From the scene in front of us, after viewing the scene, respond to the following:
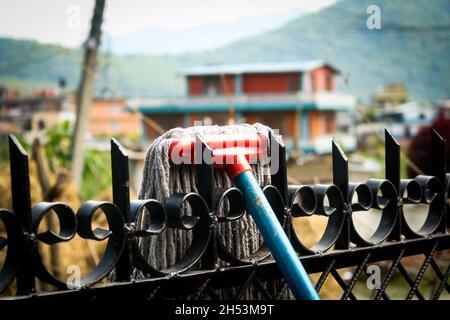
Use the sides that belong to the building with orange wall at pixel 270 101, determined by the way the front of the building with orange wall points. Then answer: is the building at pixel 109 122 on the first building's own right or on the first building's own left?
on the first building's own right

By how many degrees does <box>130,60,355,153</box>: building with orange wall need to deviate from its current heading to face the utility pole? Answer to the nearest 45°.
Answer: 0° — it already faces it

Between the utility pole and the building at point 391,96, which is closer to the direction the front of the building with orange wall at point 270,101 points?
the utility pole

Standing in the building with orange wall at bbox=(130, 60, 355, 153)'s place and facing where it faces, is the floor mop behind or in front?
in front

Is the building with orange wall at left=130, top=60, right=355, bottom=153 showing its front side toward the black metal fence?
yes

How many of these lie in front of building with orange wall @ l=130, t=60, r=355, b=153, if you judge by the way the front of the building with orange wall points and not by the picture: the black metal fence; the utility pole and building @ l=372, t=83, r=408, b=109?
2

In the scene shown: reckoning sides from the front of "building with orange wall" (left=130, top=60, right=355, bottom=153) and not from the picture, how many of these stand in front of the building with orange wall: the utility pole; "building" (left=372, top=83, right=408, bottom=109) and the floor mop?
2

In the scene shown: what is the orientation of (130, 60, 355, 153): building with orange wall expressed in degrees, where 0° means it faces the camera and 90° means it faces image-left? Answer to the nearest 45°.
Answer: approximately 0°
